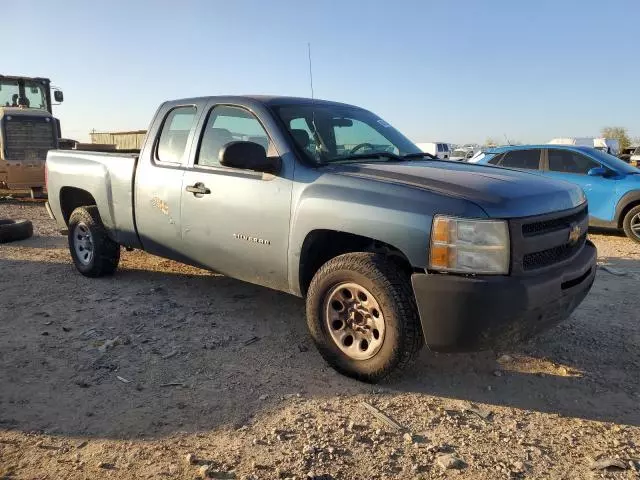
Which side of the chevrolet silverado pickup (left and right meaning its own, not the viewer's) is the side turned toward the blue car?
left

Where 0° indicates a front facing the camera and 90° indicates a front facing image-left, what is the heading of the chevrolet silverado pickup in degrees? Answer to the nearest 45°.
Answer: approximately 315°

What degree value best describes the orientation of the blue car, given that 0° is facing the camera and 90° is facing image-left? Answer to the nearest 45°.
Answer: approximately 315°

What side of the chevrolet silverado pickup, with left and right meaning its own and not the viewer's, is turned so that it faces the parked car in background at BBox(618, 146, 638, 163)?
left

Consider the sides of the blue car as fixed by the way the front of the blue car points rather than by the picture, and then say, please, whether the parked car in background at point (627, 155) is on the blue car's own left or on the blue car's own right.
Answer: on the blue car's own left

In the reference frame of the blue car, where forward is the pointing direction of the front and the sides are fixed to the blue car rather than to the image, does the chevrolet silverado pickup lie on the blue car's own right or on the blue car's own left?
on the blue car's own right
